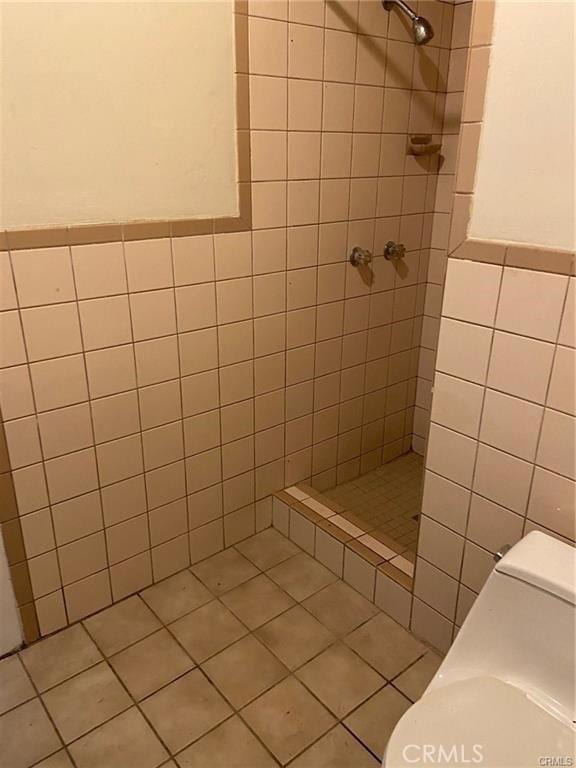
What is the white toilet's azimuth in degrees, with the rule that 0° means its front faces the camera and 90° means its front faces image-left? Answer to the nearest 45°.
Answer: approximately 45°

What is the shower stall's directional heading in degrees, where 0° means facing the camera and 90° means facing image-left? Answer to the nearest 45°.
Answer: approximately 45°

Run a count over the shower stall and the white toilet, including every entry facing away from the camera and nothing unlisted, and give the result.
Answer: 0

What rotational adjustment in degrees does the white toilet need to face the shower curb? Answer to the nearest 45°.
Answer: approximately 90° to its right

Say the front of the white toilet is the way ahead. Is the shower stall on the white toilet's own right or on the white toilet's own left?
on the white toilet's own right
